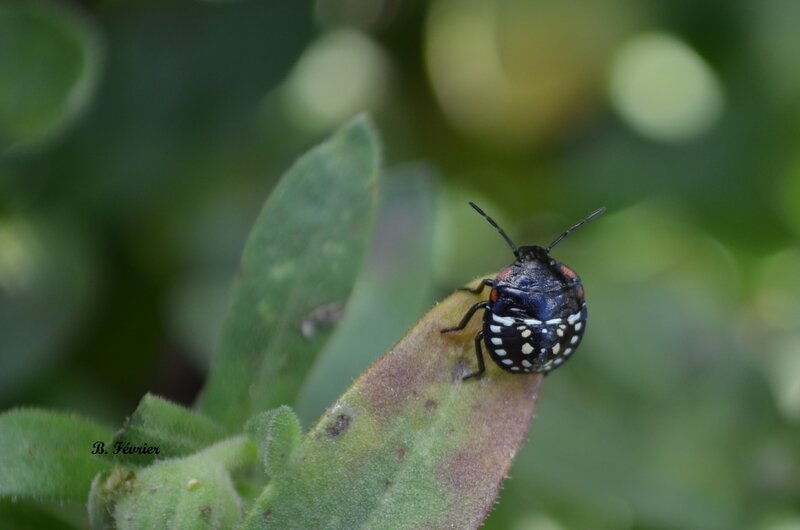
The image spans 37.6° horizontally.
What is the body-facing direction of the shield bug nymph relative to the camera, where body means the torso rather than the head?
away from the camera

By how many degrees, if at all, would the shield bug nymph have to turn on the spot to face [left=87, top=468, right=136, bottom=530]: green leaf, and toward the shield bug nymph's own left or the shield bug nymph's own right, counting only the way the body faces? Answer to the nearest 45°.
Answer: approximately 135° to the shield bug nymph's own left

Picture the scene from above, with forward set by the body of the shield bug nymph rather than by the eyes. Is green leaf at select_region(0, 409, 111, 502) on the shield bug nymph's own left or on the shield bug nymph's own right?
on the shield bug nymph's own left

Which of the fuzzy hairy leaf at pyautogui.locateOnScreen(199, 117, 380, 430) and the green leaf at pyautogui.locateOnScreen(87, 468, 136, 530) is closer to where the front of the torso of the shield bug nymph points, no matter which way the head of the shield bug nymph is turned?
the fuzzy hairy leaf

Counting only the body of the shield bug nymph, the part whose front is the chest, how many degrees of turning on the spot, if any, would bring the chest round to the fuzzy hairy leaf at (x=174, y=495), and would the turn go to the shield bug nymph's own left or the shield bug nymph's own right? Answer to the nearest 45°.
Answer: approximately 135° to the shield bug nymph's own left

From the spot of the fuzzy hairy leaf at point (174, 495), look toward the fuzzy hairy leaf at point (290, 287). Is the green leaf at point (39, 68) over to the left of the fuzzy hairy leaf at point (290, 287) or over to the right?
left

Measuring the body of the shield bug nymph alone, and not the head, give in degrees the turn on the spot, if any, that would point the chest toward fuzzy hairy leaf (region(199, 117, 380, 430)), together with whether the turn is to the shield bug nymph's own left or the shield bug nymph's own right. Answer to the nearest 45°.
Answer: approximately 90° to the shield bug nymph's own left

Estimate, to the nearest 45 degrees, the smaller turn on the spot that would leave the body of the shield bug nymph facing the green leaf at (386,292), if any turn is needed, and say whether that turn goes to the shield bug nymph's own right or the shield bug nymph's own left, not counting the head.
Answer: approximately 45° to the shield bug nymph's own left
